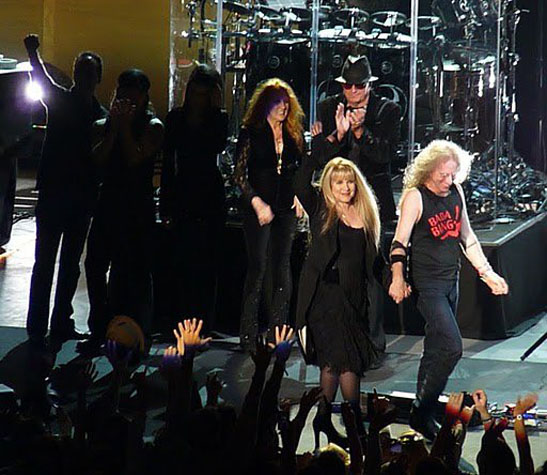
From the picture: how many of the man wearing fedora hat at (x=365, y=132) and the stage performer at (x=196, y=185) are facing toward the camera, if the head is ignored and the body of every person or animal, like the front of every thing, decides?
2

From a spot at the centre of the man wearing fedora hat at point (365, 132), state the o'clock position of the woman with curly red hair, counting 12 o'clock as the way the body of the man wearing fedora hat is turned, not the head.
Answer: The woman with curly red hair is roughly at 3 o'clock from the man wearing fedora hat.

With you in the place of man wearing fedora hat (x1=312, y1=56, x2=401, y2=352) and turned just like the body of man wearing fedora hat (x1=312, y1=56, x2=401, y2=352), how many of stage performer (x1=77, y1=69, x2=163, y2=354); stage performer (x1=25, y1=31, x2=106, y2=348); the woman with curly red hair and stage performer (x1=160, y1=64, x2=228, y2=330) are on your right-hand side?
4

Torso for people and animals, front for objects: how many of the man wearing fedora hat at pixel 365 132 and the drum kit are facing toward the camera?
2

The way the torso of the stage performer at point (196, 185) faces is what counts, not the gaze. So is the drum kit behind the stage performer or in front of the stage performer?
behind

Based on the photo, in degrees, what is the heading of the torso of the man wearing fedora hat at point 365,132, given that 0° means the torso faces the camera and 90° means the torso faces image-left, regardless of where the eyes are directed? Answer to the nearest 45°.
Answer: approximately 0°

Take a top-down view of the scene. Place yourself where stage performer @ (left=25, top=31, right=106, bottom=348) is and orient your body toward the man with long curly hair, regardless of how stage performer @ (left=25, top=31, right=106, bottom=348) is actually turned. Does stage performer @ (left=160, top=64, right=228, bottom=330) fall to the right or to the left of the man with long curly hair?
left

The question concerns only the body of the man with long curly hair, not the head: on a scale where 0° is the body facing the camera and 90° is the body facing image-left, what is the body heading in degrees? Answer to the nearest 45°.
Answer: approximately 315°

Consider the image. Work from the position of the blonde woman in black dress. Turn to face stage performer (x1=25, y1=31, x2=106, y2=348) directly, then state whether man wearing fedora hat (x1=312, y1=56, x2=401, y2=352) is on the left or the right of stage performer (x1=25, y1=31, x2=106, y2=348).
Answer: right

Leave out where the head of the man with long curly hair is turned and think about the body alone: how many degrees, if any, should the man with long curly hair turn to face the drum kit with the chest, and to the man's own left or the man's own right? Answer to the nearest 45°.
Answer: approximately 135° to the man's own left

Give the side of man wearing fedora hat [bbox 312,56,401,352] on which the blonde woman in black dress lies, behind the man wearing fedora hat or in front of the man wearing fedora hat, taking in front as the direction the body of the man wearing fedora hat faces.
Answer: in front
